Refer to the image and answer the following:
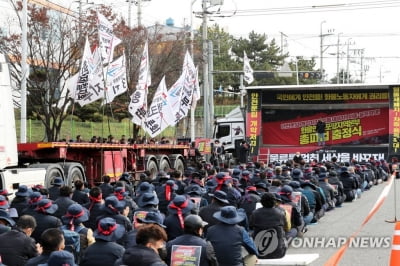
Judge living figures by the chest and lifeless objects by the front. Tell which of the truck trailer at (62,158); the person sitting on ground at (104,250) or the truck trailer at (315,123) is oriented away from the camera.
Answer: the person sitting on ground

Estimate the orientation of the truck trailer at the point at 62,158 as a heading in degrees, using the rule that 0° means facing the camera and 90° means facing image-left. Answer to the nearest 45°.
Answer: approximately 45°

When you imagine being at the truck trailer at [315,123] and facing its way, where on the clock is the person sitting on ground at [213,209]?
The person sitting on ground is roughly at 9 o'clock from the truck trailer.

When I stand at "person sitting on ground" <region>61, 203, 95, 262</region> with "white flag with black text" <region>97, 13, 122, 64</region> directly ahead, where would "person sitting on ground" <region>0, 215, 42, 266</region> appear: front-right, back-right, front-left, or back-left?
back-left

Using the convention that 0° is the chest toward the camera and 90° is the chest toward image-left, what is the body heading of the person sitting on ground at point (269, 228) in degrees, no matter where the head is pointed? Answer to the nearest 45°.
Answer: approximately 180°

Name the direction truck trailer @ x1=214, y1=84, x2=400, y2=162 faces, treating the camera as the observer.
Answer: facing to the left of the viewer

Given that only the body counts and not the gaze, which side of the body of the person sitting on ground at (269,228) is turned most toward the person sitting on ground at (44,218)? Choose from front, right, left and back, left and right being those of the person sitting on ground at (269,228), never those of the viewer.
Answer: left

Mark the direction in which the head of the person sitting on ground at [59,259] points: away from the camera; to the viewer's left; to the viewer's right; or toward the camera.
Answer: away from the camera

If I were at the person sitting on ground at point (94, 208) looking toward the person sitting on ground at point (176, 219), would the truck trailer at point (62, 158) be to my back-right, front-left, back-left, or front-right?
back-left

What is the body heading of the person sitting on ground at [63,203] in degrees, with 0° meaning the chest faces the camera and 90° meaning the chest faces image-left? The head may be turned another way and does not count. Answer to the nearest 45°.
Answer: approximately 225°

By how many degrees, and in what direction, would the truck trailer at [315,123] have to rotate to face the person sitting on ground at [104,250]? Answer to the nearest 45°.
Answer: approximately 90° to its left
